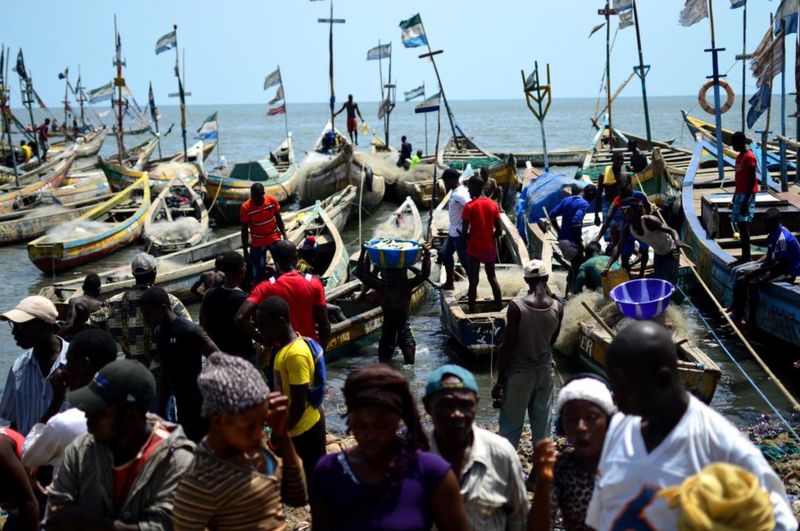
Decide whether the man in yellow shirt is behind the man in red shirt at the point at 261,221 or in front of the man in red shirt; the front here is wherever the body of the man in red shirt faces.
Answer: in front

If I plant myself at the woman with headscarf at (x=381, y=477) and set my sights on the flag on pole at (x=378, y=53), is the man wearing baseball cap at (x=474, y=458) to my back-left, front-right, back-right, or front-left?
front-right

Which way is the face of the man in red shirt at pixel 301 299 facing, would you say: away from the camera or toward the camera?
away from the camera

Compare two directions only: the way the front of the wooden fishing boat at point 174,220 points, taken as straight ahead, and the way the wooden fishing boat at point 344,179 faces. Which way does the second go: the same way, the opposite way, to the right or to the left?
the opposite way

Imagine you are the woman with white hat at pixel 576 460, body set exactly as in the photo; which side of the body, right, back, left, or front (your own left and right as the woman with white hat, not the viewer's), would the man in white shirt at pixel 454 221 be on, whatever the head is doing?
back

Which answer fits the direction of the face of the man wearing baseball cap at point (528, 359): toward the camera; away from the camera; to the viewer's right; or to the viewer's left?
away from the camera

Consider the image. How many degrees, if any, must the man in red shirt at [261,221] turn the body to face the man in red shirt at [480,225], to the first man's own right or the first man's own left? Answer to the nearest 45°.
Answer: approximately 45° to the first man's own left

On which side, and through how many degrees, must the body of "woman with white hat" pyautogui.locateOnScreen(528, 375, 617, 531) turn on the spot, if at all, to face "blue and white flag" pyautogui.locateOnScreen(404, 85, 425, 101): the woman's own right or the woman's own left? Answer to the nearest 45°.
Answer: approximately 180°

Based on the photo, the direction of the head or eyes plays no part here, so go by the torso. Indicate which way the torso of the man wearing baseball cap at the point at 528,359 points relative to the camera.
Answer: away from the camera

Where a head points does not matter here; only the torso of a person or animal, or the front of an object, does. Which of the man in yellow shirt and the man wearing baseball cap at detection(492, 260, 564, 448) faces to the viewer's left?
the man in yellow shirt

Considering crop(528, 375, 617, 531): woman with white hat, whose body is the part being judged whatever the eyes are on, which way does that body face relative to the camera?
toward the camera
